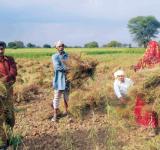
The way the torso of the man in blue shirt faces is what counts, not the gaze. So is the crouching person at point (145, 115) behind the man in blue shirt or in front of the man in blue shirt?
in front

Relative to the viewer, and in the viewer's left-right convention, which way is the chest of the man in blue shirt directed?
facing the viewer and to the right of the viewer

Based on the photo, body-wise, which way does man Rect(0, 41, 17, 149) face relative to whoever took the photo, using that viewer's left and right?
facing the viewer

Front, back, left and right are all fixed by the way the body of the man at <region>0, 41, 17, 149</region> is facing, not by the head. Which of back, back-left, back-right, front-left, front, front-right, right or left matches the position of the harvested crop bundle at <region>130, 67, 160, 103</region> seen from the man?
left

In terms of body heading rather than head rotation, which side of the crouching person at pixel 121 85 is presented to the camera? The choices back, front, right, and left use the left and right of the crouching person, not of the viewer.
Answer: front
